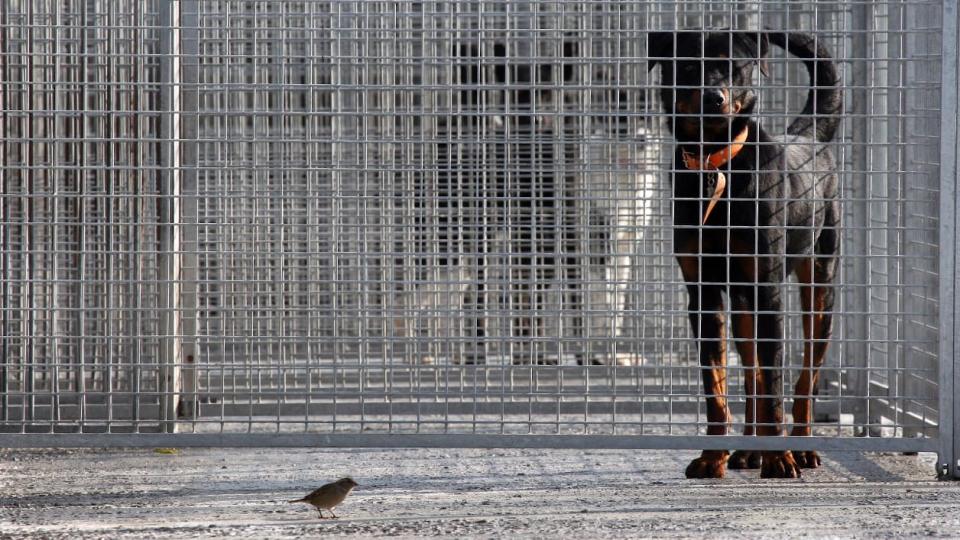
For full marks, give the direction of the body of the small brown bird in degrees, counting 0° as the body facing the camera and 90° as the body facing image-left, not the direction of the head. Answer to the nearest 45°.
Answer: approximately 270°

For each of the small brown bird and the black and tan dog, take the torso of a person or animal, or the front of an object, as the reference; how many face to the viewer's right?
1

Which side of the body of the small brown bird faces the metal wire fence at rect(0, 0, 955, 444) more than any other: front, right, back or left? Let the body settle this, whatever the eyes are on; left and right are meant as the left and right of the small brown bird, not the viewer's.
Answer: left

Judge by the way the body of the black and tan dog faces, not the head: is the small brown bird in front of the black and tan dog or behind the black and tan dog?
in front

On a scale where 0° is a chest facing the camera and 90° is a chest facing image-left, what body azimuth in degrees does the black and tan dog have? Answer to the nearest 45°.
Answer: approximately 45°

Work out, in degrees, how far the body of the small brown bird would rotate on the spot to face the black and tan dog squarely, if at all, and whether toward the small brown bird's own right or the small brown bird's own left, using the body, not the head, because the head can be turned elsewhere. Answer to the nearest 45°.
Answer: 0° — it already faces it

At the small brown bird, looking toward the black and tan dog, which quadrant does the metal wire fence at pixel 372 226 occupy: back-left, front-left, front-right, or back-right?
front-left

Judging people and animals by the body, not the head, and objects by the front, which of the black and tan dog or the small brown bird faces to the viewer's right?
the small brown bird
